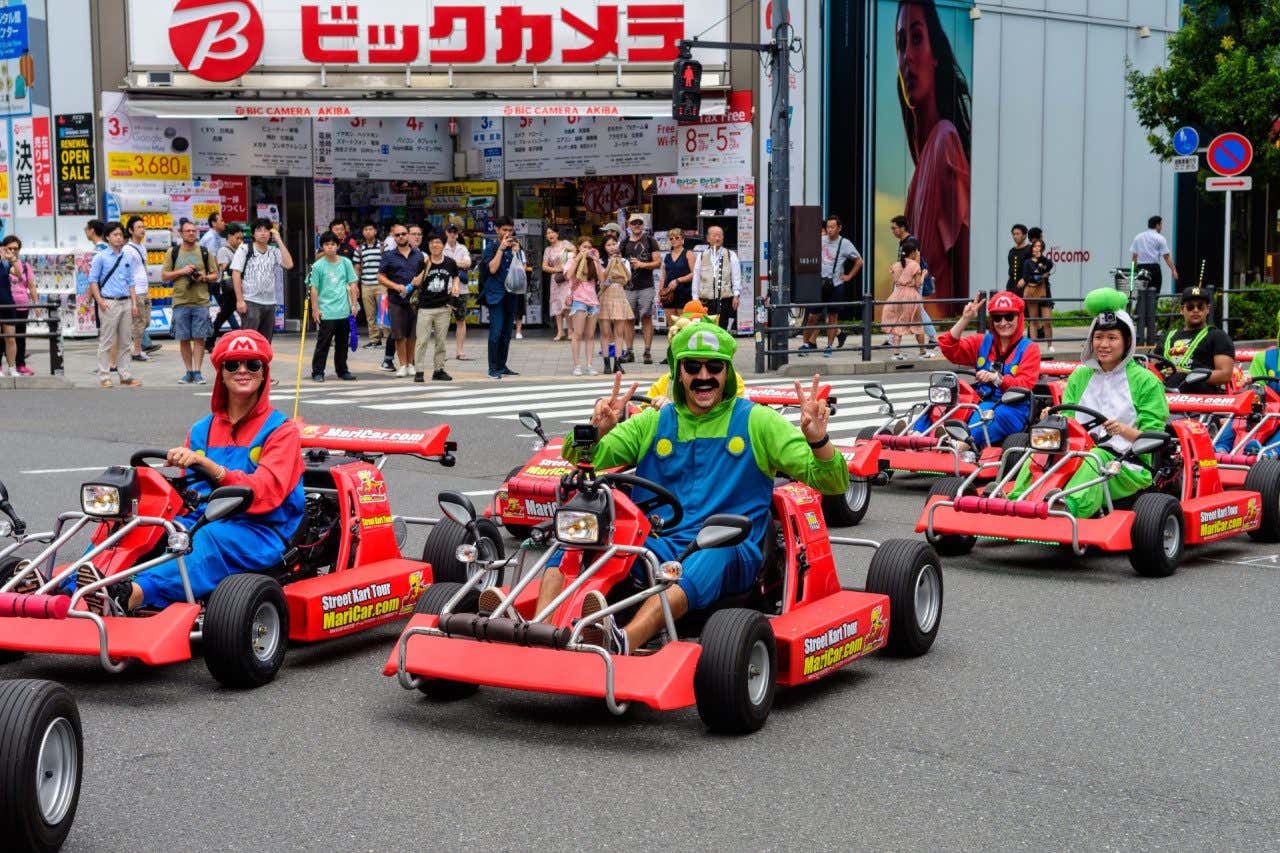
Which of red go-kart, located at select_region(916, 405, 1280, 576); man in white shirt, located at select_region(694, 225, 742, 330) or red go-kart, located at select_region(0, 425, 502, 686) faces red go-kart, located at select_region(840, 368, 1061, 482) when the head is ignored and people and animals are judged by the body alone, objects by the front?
the man in white shirt

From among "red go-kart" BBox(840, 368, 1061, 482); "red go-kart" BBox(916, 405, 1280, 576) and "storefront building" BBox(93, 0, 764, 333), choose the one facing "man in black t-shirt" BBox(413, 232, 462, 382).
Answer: the storefront building

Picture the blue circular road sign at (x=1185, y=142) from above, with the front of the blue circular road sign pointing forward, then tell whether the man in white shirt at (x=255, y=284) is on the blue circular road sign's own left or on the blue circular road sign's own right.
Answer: on the blue circular road sign's own right

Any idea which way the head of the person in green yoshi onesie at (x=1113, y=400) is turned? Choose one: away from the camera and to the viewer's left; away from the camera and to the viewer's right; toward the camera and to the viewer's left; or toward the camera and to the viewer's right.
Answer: toward the camera and to the viewer's left

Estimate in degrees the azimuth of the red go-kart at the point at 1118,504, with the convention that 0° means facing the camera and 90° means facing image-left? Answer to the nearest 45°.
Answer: approximately 45°

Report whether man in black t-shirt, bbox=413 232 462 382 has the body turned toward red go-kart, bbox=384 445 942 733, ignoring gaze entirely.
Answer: yes

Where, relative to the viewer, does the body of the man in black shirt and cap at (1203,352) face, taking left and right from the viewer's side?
facing the viewer and to the left of the viewer

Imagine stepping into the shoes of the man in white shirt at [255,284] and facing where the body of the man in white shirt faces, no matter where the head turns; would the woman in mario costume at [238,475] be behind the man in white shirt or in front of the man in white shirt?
in front

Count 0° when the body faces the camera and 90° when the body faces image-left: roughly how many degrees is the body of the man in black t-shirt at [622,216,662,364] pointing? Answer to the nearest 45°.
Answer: approximately 0°

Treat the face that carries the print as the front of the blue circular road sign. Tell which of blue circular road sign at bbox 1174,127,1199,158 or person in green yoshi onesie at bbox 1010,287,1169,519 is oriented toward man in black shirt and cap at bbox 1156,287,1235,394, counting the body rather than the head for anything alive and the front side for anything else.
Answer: the blue circular road sign

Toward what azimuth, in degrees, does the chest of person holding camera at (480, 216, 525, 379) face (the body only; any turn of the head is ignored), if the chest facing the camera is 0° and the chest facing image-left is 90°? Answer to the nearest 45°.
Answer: approximately 315°

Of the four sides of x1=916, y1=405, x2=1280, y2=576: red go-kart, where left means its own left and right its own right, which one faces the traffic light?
right

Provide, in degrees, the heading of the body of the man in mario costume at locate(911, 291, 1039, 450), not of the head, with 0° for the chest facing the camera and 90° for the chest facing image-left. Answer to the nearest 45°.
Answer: approximately 45°

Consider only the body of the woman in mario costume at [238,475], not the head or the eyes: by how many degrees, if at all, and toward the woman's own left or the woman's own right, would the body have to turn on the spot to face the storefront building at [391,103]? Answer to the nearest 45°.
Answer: approximately 135° to the woman's own right

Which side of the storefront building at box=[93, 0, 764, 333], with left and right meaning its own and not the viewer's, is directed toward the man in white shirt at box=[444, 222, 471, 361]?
front
